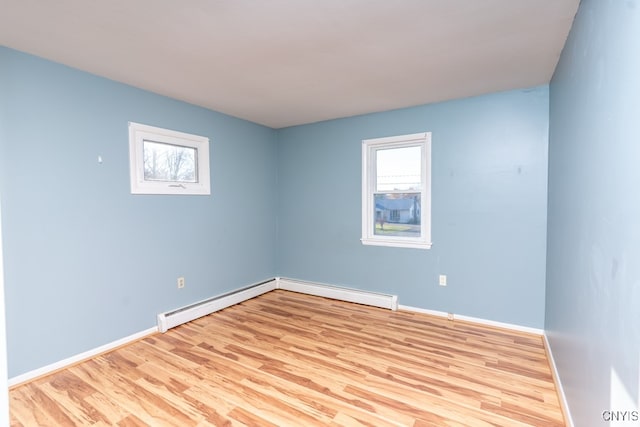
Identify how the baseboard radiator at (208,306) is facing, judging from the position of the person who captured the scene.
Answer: facing the viewer and to the right of the viewer

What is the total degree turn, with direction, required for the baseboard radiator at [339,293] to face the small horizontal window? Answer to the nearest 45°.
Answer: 0° — it already faces it

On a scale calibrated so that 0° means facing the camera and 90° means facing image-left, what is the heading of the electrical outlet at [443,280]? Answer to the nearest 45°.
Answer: approximately 0°

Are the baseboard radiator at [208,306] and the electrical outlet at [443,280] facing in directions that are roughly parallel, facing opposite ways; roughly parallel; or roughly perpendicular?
roughly perpendicular

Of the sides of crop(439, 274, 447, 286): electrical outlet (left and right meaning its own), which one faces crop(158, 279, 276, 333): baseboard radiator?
right

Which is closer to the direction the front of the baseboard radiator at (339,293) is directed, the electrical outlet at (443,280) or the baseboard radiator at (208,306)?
the baseboard radiator

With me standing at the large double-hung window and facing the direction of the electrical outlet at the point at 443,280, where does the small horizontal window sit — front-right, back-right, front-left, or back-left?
back-right

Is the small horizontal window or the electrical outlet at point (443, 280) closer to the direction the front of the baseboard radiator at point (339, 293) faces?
the small horizontal window

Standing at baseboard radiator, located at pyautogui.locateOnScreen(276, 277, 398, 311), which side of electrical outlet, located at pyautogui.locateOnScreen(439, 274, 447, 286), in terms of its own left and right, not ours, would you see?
right

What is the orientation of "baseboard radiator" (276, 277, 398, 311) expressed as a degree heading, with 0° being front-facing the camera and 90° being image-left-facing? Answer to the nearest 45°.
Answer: approximately 45°

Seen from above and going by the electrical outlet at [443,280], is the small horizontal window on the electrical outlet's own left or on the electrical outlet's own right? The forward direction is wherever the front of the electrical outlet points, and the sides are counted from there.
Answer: on the electrical outlet's own right
